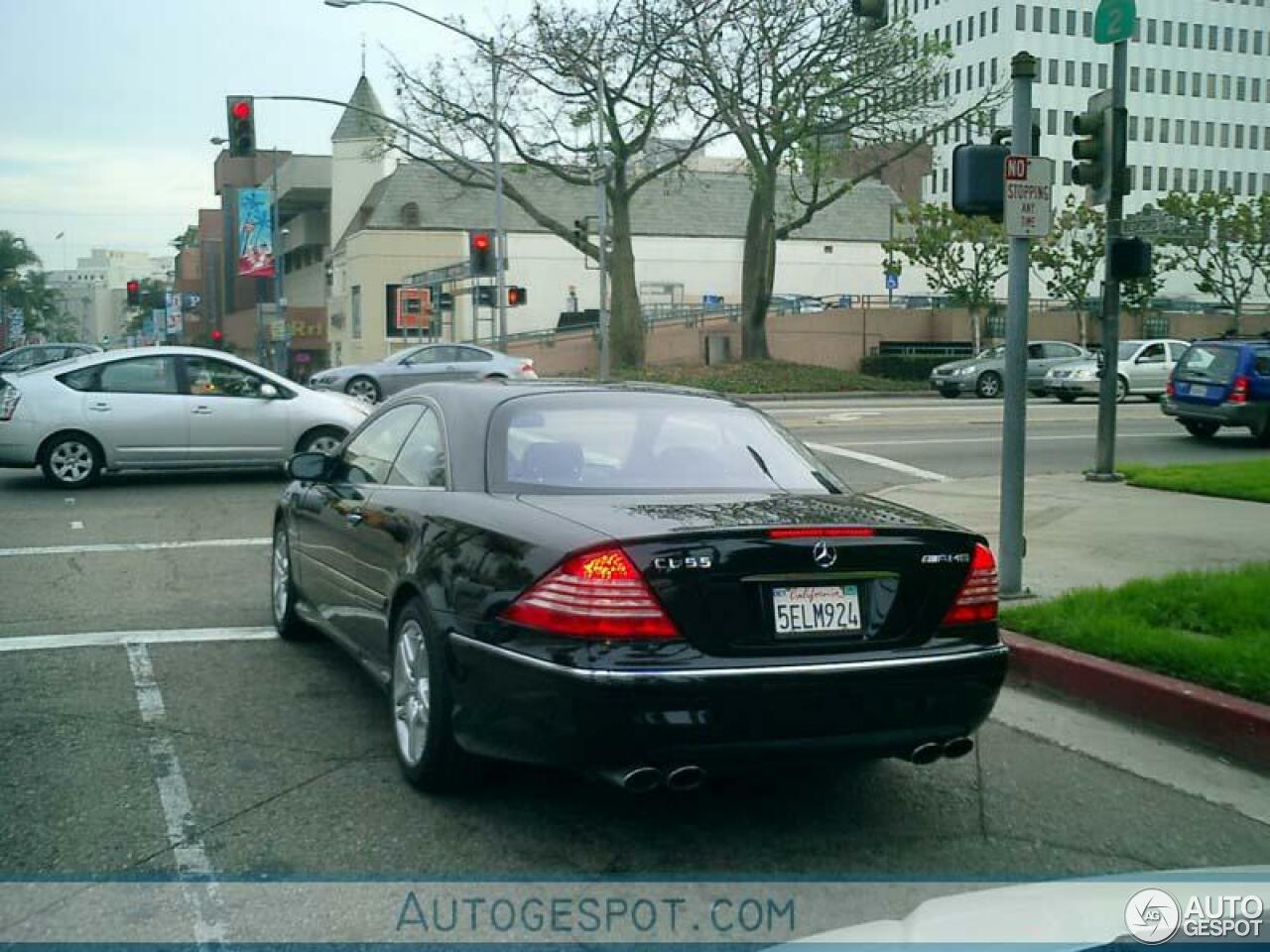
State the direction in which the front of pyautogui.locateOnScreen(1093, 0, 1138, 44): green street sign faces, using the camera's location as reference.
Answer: facing the viewer

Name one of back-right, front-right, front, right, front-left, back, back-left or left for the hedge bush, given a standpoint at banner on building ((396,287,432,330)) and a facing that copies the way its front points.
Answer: left

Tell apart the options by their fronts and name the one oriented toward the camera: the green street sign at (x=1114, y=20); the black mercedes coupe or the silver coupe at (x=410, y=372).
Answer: the green street sign

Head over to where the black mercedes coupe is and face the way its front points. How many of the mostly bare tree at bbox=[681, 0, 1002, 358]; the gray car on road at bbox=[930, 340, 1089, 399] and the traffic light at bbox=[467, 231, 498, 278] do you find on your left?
0

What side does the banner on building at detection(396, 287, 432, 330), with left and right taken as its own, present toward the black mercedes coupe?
front

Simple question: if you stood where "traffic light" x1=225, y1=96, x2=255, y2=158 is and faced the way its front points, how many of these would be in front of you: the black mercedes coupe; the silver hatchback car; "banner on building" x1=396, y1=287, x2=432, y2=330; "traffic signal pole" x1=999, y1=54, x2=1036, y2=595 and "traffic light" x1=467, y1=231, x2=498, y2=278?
3

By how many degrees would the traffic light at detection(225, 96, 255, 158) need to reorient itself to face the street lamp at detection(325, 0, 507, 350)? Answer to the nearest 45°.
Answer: approximately 135° to its left

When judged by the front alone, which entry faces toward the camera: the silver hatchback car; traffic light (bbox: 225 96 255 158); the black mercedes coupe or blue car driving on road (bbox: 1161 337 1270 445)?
the traffic light

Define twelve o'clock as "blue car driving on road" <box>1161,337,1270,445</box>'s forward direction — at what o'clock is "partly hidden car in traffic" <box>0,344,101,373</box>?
"partly hidden car in traffic" <box>0,344,101,373</box> is roughly at 8 o'clock from "blue car driving on road" <box>1161,337,1270,445</box>.

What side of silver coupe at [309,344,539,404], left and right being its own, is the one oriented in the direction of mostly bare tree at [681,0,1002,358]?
back

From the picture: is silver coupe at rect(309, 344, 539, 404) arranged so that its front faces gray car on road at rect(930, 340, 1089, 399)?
no

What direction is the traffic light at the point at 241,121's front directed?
toward the camera

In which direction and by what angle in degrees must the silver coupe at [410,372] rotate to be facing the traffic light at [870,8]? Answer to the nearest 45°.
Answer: approximately 90° to its left

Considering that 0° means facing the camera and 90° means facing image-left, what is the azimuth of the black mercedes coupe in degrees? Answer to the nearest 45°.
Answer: approximately 135°

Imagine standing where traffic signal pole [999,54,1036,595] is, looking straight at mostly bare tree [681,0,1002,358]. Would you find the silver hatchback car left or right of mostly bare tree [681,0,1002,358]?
left

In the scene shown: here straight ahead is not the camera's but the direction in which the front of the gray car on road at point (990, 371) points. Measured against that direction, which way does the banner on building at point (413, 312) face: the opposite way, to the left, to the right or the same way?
to the left

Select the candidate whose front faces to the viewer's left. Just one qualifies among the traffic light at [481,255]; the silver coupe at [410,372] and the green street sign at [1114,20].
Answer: the silver coupe

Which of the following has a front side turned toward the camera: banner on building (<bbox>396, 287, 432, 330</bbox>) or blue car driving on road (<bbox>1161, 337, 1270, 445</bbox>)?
the banner on building

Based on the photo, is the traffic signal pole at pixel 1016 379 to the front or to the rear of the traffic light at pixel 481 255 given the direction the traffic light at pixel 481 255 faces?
to the front

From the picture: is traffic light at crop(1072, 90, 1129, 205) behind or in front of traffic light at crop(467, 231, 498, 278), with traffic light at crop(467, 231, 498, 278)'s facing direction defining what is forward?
in front

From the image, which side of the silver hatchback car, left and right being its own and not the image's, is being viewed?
right

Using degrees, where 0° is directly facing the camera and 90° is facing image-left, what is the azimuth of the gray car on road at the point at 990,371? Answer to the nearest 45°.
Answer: approximately 45°

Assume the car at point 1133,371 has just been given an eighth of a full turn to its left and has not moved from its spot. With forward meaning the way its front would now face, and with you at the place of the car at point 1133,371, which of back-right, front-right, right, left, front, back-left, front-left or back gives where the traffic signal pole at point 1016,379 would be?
front
